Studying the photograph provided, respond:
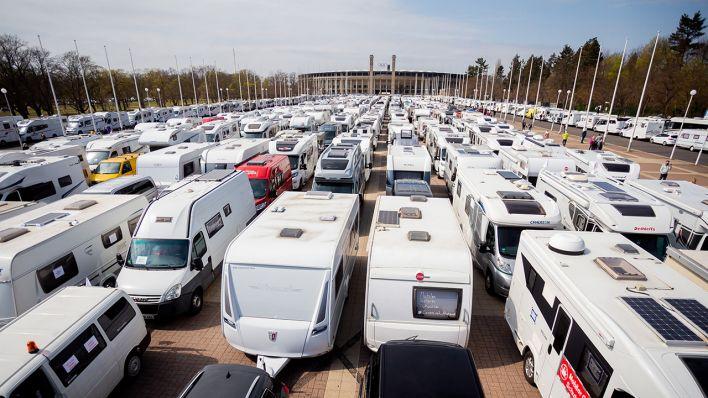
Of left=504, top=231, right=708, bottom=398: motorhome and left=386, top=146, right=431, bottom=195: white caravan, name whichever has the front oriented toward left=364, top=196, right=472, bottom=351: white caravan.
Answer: left=386, top=146, right=431, bottom=195: white caravan

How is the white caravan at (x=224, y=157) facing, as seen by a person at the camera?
facing the viewer and to the left of the viewer

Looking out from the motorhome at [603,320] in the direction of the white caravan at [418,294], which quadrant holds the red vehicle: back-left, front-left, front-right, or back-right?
front-right

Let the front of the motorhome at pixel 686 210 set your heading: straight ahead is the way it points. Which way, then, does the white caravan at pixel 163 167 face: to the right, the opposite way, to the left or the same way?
the same way

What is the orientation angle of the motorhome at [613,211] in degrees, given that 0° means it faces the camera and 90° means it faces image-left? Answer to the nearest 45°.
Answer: approximately 315°

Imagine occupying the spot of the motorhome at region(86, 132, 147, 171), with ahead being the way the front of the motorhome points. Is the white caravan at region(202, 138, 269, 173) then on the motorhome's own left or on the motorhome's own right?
on the motorhome's own left

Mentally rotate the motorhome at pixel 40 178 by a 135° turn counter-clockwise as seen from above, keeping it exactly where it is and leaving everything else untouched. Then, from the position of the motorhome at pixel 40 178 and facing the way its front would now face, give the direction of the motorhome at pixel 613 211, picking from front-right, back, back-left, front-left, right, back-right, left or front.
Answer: front-right

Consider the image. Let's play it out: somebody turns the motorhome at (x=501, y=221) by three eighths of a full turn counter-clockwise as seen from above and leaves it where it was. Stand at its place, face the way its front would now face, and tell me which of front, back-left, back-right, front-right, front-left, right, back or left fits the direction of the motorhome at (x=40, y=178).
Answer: left

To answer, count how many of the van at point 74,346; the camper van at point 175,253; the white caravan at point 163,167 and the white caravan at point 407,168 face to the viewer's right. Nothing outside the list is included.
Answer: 0

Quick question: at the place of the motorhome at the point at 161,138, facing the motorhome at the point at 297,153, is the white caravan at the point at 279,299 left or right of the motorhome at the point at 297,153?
right

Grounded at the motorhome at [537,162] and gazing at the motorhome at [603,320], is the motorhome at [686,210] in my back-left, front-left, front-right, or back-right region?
front-left

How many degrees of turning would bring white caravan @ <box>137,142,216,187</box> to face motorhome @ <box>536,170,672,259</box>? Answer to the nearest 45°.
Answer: approximately 90° to its left

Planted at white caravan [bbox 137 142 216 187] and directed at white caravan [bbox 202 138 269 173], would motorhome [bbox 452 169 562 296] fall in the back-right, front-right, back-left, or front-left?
front-right

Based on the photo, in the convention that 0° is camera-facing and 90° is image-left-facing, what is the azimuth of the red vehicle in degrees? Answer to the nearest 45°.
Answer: approximately 45°

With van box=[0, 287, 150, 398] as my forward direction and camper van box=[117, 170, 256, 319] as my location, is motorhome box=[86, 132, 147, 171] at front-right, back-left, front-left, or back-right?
back-right

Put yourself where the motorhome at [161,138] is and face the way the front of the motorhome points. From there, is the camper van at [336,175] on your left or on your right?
on your left

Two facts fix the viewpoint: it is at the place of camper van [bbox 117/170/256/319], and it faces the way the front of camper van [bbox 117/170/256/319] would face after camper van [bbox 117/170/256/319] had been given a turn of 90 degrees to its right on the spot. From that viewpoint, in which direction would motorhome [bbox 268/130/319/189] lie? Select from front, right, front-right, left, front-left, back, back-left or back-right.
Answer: right

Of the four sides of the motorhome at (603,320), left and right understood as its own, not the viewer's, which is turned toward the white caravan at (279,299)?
right

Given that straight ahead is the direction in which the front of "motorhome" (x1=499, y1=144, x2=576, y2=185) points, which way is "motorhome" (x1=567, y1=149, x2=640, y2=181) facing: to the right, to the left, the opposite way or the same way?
the same way

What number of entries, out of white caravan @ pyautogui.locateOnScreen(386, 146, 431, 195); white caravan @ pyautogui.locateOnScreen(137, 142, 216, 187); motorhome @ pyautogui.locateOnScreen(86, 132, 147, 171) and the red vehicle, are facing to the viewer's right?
0

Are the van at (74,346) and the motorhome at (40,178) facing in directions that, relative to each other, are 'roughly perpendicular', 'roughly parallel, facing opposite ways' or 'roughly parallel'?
roughly parallel

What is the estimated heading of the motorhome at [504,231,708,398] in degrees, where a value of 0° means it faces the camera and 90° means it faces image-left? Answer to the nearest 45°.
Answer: approximately 315°

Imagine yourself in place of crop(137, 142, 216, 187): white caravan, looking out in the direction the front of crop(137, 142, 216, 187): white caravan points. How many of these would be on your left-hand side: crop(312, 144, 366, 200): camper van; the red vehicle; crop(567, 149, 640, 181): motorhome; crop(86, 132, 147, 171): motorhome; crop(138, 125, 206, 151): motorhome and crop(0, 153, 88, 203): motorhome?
3

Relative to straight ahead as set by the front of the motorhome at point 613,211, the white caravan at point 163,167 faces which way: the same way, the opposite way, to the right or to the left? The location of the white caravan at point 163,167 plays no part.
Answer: the same way
